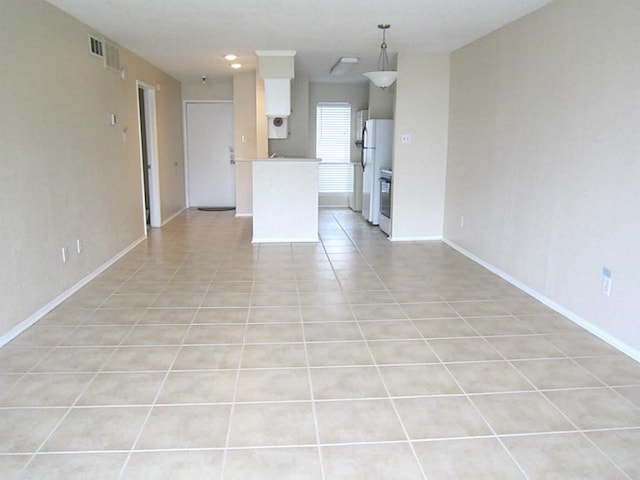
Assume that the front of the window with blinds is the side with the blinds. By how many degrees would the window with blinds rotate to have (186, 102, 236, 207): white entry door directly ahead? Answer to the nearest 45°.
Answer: approximately 90° to its right

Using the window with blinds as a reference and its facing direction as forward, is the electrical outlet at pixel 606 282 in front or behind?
in front

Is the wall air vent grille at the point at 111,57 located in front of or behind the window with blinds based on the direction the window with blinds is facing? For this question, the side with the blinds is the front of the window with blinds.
in front

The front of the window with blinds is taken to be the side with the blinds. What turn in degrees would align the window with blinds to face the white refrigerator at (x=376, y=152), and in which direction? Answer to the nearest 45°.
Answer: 0° — it already faces it

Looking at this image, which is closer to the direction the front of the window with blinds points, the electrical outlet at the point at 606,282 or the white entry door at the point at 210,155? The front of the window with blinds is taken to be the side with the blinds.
the electrical outlet

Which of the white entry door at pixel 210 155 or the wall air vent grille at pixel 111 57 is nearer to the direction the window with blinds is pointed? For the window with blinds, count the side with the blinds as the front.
the wall air vent grille

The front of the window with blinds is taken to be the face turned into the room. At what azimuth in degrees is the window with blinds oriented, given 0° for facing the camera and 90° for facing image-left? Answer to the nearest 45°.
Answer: approximately 0°
